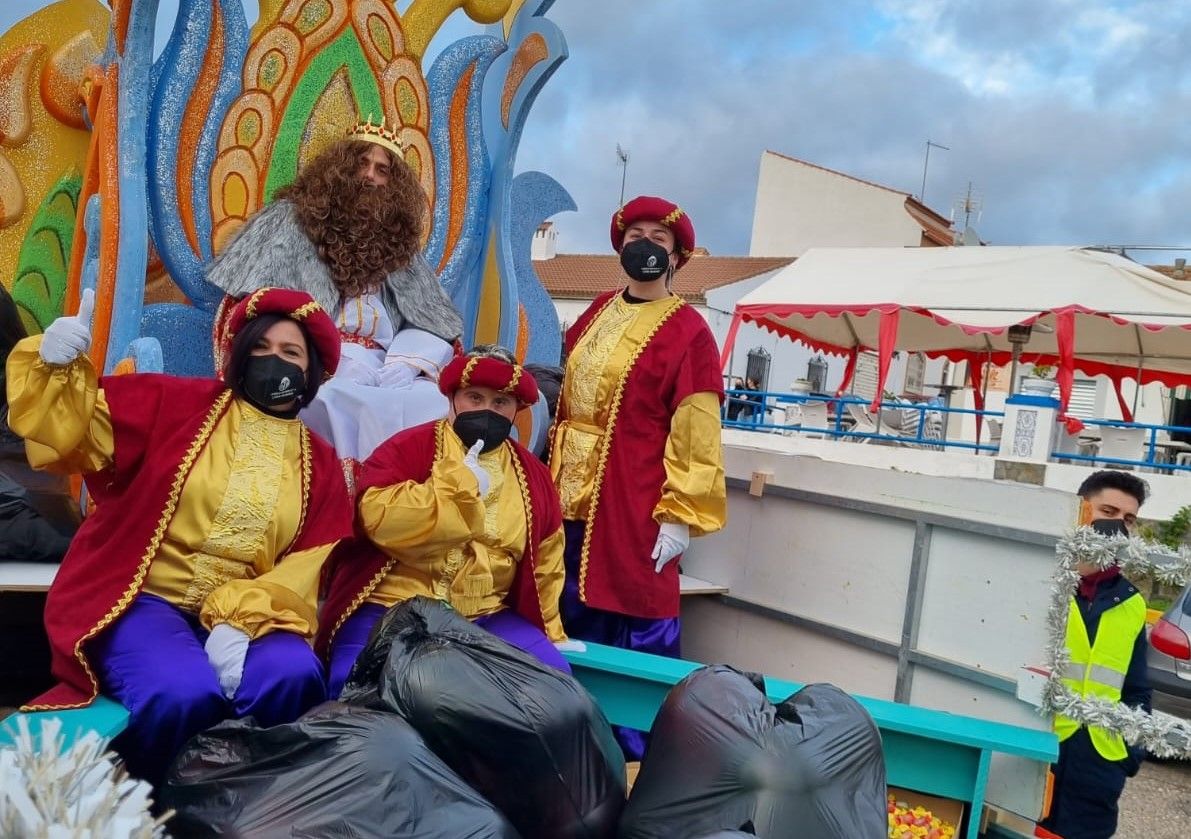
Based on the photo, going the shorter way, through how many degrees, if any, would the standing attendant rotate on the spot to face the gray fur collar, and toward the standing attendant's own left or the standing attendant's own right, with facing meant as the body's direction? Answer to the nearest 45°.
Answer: approximately 45° to the standing attendant's own right

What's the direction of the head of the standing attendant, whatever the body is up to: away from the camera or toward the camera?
toward the camera

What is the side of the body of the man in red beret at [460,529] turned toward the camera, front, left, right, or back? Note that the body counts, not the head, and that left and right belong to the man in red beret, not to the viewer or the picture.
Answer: front

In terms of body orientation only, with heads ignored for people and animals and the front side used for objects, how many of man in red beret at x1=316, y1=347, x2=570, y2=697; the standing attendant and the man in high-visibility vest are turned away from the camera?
0

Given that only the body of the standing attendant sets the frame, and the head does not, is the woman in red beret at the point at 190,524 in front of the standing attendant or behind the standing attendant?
in front

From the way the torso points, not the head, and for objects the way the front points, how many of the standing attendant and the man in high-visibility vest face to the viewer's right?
0

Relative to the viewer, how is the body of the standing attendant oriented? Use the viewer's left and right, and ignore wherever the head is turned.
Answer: facing the viewer and to the left of the viewer

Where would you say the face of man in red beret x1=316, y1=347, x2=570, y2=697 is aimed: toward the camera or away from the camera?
toward the camera

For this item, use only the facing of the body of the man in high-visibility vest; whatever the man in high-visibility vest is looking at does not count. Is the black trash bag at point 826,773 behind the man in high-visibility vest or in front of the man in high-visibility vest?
in front

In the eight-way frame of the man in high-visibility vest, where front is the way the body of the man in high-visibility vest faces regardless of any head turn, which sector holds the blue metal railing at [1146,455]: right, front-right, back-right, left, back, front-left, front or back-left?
back-right
